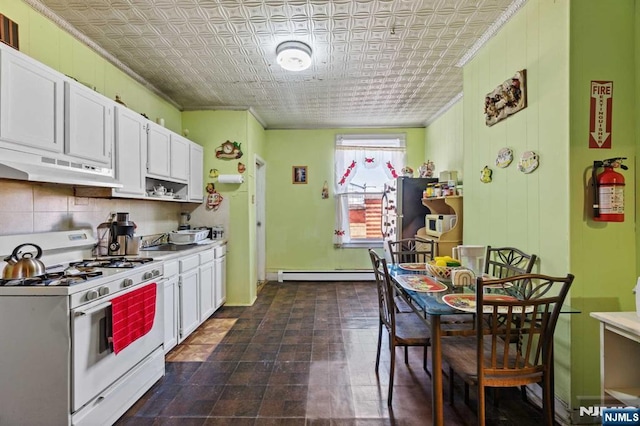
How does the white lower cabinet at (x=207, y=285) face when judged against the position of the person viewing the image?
facing to the right of the viewer

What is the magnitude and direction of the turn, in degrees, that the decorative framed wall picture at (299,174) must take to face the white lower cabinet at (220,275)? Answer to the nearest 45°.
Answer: approximately 45° to its right

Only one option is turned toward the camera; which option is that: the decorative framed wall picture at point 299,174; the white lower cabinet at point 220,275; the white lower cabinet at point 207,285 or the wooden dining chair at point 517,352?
the decorative framed wall picture

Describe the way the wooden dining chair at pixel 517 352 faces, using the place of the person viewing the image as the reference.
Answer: facing away from the viewer and to the left of the viewer

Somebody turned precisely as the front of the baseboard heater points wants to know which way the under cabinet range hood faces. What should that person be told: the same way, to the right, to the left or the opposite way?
to the left

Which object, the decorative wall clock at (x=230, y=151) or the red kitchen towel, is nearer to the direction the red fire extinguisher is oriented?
the red kitchen towel

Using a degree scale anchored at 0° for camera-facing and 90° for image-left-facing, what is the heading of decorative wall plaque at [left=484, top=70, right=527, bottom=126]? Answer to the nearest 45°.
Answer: approximately 45°

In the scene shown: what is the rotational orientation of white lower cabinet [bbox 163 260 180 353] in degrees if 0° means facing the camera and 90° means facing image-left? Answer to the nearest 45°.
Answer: approximately 315°
